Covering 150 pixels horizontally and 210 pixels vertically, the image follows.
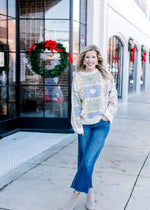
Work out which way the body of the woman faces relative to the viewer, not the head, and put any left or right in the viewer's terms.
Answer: facing the viewer

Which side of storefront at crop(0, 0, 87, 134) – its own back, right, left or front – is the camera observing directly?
front

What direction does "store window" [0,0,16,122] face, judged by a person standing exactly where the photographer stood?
facing the viewer and to the right of the viewer

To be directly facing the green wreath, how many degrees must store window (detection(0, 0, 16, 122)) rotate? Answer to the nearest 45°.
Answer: approximately 45° to its left

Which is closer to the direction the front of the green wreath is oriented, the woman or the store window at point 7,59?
the woman

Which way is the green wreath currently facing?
toward the camera

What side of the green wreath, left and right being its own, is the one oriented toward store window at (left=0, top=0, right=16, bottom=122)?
right

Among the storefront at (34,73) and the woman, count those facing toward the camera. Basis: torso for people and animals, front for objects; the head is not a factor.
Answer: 2

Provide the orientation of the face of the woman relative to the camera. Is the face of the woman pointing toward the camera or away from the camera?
toward the camera

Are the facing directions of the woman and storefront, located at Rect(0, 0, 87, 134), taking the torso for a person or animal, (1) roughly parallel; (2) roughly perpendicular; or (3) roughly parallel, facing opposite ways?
roughly parallel

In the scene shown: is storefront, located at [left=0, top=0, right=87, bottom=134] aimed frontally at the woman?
yes
